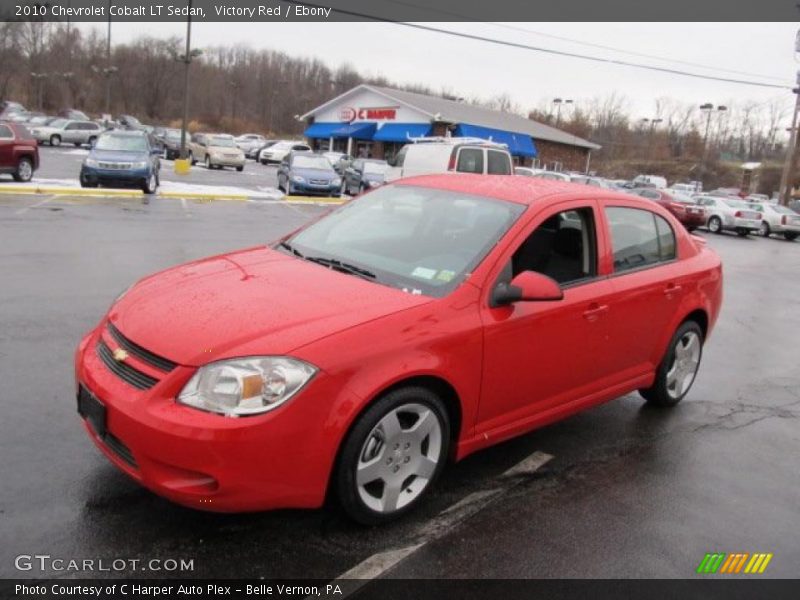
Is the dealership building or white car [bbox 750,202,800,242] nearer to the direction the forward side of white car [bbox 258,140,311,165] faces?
the white car

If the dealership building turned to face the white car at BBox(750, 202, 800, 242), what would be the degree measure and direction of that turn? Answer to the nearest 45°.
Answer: approximately 90° to its left

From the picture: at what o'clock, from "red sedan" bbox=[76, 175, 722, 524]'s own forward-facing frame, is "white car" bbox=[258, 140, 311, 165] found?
The white car is roughly at 4 o'clock from the red sedan.

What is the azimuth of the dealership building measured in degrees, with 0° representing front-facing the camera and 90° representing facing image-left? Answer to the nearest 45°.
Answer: approximately 45°

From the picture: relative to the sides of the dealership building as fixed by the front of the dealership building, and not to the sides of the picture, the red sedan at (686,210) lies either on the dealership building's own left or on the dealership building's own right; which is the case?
on the dealership building's own left

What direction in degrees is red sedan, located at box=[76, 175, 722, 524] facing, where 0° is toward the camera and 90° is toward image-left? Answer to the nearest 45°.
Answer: approximately 45°

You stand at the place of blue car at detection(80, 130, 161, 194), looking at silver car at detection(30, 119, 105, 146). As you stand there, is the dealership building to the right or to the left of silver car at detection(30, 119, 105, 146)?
right
